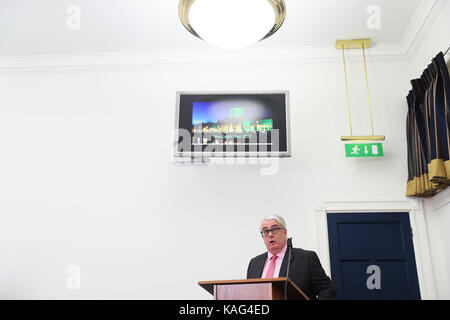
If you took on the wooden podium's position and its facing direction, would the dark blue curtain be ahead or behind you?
behind

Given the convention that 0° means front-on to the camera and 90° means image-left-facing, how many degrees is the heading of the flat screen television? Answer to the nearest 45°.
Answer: approximately 0°

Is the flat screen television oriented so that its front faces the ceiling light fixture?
yes

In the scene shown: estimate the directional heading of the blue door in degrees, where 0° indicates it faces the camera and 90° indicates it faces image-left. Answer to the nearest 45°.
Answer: approximately 0°

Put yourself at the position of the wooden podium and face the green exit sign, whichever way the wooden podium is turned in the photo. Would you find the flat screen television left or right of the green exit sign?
left

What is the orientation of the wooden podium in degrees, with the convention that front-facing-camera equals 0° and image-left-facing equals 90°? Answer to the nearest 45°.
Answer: approximately 45°

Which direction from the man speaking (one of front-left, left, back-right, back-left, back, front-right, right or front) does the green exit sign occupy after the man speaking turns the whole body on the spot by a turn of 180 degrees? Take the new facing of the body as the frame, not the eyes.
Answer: front
